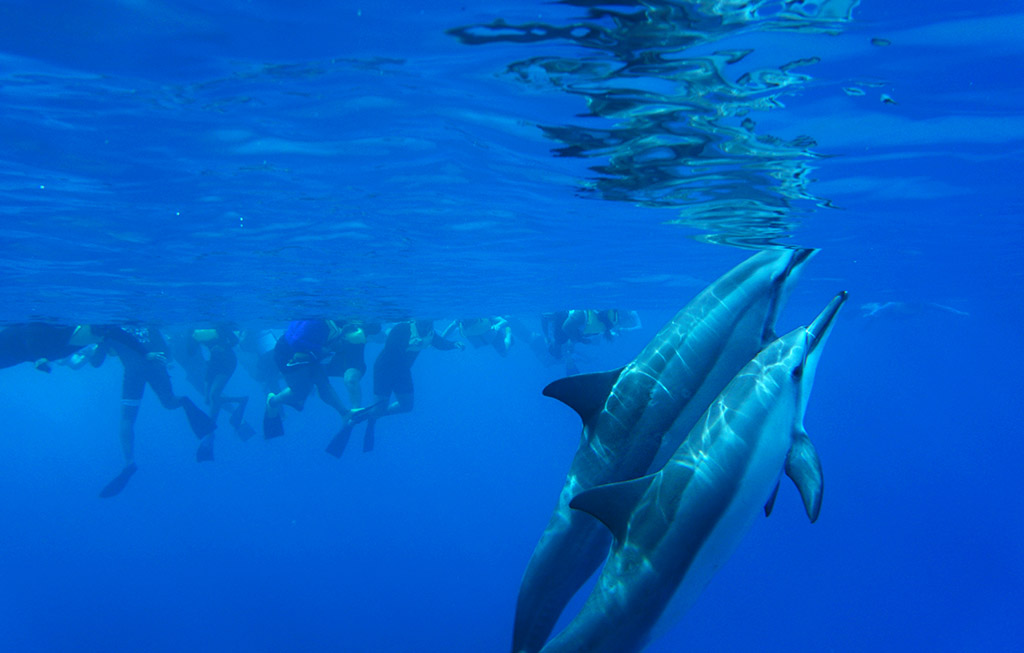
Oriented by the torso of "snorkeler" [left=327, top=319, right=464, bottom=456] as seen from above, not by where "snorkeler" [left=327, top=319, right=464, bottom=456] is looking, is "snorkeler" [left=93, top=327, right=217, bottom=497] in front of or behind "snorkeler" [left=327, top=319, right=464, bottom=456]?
behind
